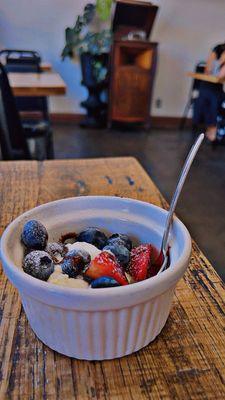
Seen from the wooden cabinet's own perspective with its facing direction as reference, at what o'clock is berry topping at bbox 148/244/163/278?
The berry topping is roughly at 12 o'clock from the wooden cabinet.

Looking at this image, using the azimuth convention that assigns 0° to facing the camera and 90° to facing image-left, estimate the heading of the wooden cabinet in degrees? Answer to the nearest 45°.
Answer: approximately 0°

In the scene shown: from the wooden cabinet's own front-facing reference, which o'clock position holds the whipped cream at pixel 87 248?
The whipped cream is roughly at 12 o'clock from the wooden cabinet.

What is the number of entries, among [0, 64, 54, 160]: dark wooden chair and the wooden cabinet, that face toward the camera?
1

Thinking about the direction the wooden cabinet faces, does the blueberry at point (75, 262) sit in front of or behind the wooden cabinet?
in front

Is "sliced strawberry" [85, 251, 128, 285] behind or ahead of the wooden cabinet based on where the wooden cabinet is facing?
ahead

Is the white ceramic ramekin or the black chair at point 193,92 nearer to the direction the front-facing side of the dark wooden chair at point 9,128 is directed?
the black chair

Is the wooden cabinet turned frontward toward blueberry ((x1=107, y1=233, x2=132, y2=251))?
yes

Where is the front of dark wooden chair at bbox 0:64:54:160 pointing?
to the viewer's right
